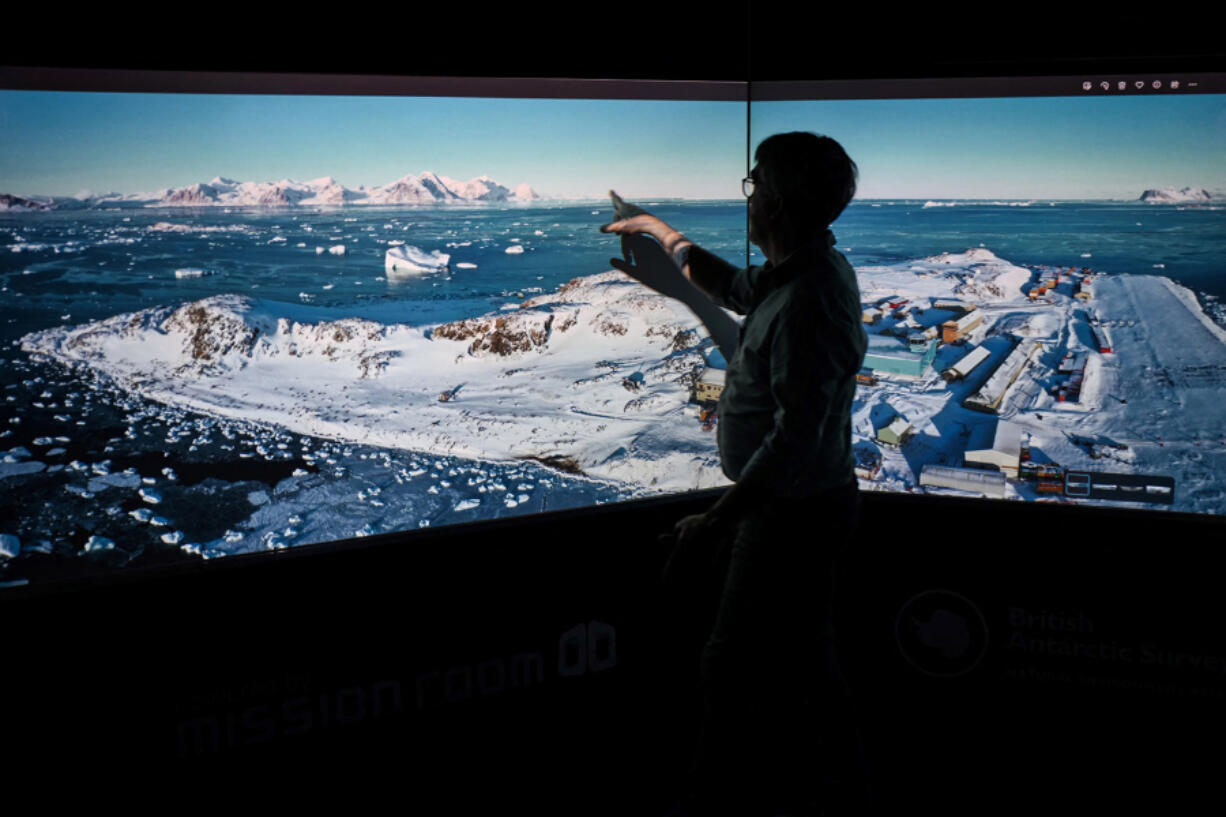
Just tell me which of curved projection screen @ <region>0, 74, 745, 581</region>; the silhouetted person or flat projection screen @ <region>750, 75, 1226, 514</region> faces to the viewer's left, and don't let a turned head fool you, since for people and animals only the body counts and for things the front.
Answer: the silhouetted person

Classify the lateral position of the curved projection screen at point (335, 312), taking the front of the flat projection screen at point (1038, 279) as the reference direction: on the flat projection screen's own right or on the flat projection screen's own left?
on the flat projection screen's own right

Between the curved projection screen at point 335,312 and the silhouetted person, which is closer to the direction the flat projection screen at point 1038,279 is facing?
the silhouetted person

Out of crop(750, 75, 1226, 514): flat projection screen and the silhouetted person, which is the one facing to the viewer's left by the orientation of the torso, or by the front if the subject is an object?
the silhouetted person

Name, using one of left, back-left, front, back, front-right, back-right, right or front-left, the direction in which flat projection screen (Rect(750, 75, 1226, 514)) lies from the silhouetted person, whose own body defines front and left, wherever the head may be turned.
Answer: back-right

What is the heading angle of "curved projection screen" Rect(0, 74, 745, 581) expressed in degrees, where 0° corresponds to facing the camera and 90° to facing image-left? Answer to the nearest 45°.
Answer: approximately 315°

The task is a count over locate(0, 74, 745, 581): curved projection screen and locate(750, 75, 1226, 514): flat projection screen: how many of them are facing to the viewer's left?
0

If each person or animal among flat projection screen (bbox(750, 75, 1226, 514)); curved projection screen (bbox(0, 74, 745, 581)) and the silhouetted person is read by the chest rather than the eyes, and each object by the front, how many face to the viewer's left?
1

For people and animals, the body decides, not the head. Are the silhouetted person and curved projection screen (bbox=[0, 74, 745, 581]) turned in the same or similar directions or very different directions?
very different directions

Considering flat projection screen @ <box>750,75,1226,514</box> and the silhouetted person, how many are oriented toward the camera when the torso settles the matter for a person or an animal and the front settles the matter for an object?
1

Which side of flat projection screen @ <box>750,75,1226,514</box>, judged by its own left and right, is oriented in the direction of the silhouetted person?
front

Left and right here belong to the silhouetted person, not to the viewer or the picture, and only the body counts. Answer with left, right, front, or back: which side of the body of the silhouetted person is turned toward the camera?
left
